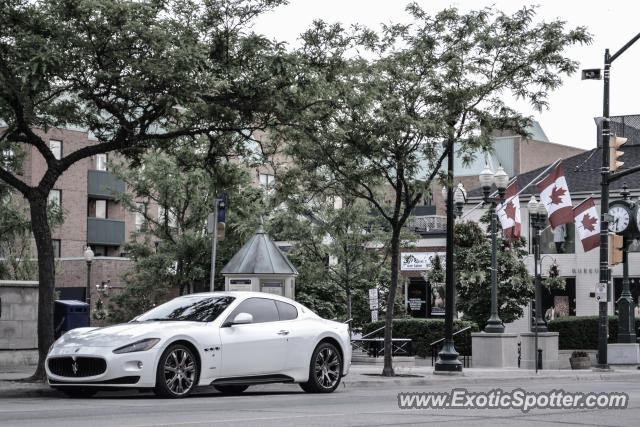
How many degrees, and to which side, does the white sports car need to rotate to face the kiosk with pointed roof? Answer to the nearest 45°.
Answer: approximately 135° to its right

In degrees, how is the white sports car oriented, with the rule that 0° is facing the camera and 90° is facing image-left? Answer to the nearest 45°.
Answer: approximately 45°

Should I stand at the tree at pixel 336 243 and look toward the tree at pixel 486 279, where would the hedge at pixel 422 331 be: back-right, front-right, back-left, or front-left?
front-right
